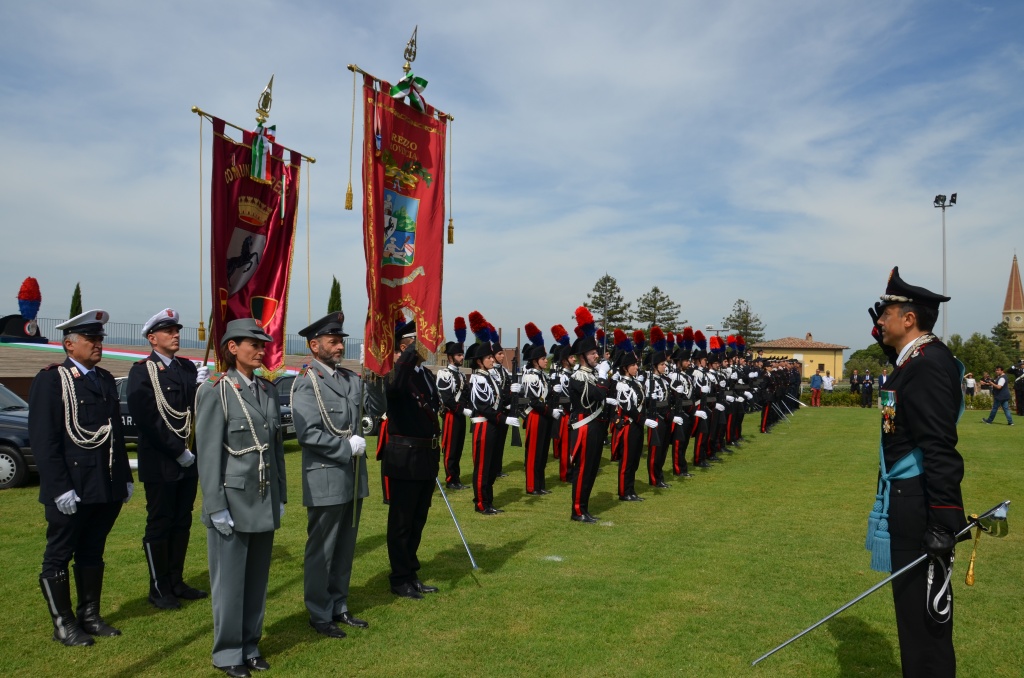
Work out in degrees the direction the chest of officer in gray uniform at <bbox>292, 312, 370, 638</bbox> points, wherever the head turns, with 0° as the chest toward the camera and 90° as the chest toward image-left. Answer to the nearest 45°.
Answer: approximately 315°

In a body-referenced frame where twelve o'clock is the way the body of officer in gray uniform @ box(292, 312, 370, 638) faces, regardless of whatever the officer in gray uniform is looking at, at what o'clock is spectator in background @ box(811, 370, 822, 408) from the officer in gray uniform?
The spectator in background is roughly at 9 o'clock from the officer in gray uniform.

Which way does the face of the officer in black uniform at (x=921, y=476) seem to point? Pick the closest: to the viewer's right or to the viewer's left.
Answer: to the viewer's left

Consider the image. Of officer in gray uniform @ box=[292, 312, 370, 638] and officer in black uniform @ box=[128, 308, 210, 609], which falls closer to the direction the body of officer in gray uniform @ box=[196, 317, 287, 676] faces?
the officer in gray uniform

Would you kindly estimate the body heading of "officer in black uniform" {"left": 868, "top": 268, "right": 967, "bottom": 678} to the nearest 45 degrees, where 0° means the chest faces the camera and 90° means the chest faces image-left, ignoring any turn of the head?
approximately 90°

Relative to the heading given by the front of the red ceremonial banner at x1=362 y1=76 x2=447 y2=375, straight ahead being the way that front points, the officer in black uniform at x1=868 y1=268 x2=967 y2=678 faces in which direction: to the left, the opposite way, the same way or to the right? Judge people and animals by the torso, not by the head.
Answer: the opposite way

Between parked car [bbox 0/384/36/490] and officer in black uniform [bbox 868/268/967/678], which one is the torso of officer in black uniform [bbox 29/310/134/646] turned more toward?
the officer in black uniform

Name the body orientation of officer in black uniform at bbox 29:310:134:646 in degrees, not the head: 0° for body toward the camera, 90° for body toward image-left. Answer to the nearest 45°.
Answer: approximately 315°

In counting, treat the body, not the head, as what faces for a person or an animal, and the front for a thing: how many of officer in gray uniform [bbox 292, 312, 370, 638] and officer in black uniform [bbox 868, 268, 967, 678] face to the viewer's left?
1

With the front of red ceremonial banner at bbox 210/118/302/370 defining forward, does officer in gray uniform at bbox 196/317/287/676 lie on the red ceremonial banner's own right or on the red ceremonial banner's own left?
on the red ceremonial banner's own right
